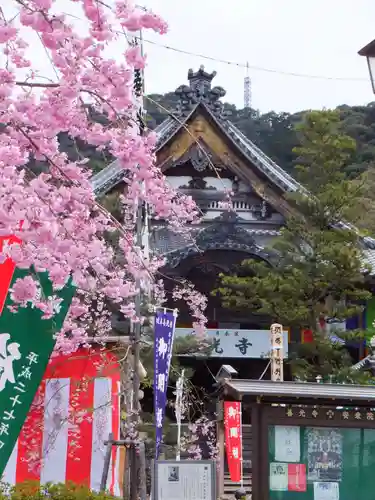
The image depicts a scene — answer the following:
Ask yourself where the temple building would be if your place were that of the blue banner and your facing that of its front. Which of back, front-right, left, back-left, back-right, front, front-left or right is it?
back

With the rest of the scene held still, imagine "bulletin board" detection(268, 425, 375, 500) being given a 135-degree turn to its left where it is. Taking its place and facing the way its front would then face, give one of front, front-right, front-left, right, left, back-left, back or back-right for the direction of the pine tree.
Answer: front-left

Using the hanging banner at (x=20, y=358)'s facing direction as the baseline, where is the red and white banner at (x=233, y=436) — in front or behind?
behind

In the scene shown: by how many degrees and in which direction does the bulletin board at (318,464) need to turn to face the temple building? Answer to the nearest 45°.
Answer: approximately 180°

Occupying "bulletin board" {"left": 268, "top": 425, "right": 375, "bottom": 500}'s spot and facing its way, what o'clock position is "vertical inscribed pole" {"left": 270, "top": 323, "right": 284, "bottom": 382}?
The vertical inscribed pole is roughly at 6 o'clock from the bulletin board.

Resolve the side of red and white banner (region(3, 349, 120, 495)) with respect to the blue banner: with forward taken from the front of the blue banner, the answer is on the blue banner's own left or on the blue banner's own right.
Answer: on the blue banner's own right

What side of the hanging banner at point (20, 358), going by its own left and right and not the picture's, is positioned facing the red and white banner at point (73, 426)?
back
